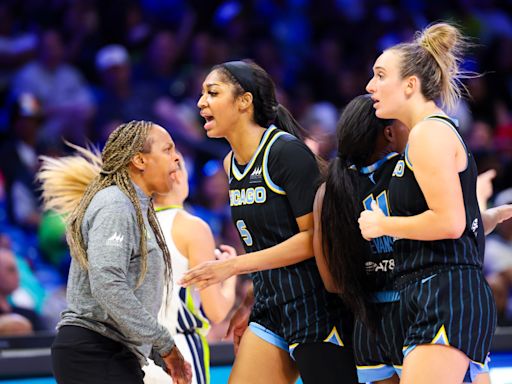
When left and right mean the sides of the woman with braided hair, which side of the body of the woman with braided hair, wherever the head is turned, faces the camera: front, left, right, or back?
right

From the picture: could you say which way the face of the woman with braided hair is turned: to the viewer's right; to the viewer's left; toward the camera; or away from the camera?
to the viewer's right

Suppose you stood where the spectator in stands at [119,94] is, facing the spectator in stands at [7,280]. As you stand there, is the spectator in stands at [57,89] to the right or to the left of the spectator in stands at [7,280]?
right

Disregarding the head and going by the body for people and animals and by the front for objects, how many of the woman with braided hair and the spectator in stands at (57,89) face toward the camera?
1

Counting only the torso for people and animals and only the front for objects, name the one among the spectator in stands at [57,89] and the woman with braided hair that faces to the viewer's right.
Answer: the woman with braided hair

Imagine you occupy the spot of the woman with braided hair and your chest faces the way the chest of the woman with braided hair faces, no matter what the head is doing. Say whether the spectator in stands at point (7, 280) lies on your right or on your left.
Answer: on your left

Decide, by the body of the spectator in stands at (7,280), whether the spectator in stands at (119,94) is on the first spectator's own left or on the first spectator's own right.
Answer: on the first spectator's own left

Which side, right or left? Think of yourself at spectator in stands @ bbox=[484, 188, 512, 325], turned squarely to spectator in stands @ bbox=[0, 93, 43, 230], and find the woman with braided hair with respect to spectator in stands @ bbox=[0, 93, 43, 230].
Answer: left
